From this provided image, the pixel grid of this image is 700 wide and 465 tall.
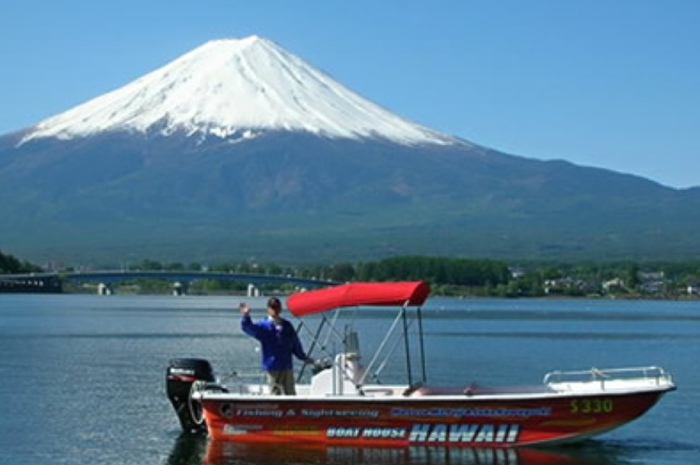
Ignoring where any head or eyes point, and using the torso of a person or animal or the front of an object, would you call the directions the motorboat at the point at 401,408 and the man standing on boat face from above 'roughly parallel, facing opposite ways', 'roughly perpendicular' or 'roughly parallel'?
roughly perpendicular

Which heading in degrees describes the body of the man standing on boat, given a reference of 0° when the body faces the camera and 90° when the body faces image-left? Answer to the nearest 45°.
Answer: approximately 0°

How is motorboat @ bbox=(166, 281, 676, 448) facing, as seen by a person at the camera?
facing to the right of the viewer
